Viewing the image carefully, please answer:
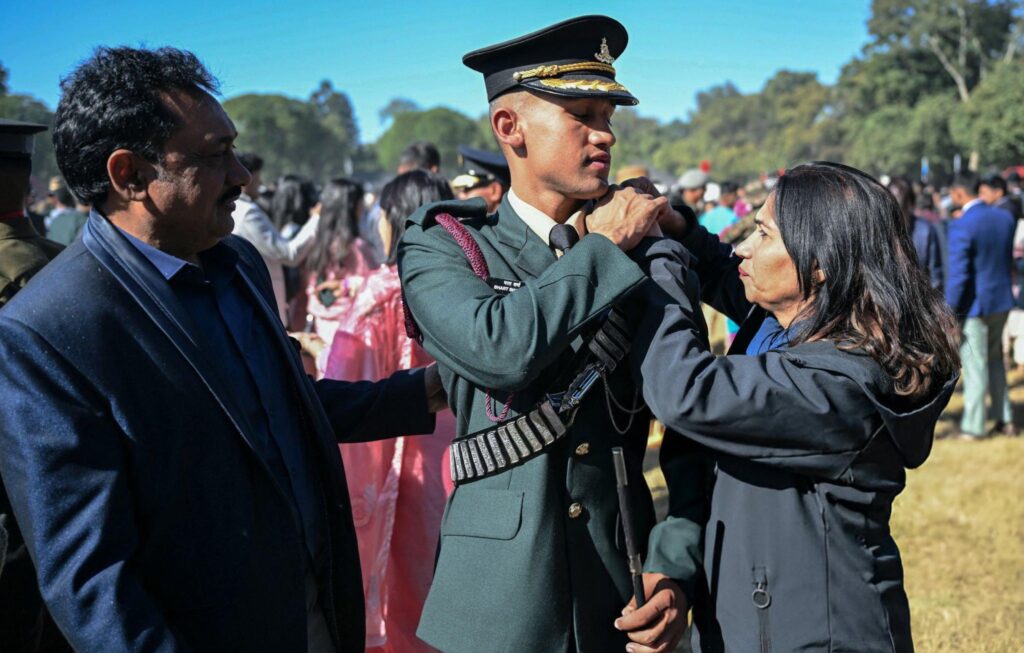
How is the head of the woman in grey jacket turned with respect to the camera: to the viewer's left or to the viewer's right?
to the viewer's left

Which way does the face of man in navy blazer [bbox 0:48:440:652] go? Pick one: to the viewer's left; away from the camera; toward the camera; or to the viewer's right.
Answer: to the viewer's right

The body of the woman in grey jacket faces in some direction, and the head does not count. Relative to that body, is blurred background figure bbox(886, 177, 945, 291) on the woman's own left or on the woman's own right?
on the woman's own right

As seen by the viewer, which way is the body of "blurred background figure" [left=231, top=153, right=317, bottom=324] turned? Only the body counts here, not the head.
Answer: to the viewer's right

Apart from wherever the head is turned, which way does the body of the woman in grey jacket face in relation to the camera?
to the viewer's left

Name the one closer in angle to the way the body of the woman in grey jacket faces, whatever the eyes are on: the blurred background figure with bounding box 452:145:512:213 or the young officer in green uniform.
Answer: the young officer in green uniform

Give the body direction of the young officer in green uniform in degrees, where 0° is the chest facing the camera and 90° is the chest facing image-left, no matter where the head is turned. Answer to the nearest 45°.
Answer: approximately 315°

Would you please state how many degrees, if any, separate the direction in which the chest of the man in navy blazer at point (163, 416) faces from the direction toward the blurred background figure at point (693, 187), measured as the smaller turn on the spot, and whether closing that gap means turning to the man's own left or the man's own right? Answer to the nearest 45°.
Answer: approximately 90° to the man's own left
